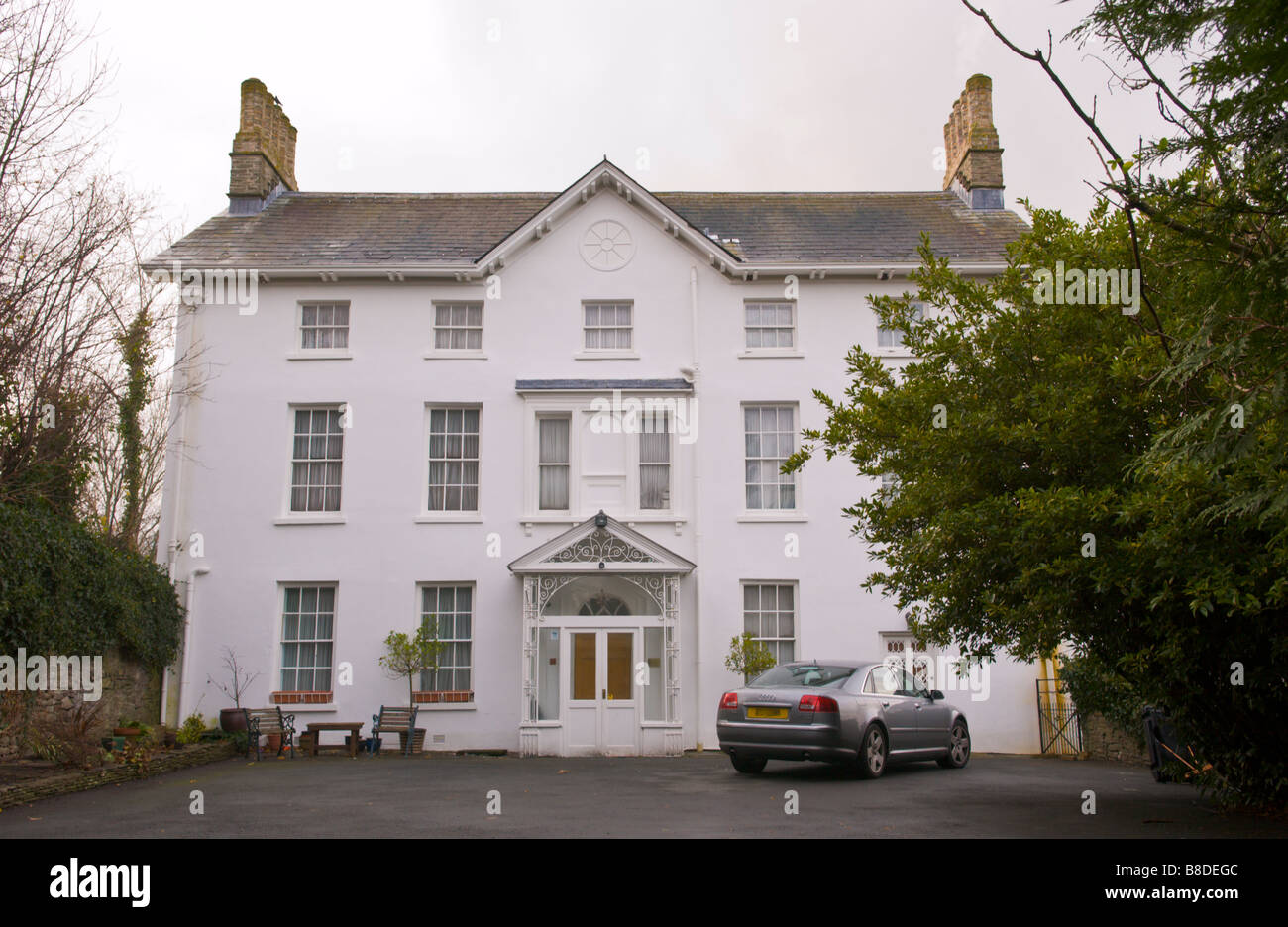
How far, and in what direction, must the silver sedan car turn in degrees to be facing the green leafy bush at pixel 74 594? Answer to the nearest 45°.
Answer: approximately 135° to its left

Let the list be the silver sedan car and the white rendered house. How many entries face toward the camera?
1

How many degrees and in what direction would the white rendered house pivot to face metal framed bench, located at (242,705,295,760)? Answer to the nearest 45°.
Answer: approximately 90° to its right

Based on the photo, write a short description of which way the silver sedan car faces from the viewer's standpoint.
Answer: facing away from the viewer and to the right of the viewer

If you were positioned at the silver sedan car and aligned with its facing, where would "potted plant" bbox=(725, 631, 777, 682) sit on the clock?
The potted plant is roughly at 10 o'clock from the silver sedan car.

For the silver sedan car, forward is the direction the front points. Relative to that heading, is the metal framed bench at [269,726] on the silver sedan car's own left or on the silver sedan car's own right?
on the silver sedan car's own left

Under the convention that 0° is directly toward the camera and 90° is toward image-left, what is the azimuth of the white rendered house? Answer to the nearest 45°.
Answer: approximately 0°

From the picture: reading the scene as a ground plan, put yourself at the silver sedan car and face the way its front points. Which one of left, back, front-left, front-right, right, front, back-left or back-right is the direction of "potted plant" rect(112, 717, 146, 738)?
back-left
